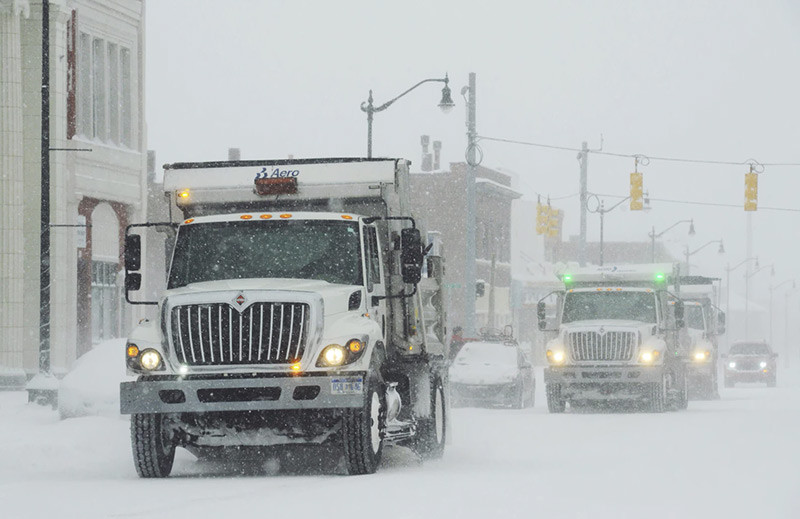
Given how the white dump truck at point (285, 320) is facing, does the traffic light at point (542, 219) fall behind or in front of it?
behind

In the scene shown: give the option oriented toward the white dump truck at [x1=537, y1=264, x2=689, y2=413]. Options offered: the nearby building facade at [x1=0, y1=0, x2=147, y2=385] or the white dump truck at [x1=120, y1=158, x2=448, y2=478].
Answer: the nearby building facade

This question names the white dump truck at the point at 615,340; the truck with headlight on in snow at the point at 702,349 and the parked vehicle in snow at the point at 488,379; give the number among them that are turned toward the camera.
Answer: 3

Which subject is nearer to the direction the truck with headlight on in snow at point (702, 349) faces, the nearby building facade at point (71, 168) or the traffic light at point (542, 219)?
the nearby building facade

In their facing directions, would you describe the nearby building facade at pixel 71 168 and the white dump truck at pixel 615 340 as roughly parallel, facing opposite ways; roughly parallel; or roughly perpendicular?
roughly perpendicular

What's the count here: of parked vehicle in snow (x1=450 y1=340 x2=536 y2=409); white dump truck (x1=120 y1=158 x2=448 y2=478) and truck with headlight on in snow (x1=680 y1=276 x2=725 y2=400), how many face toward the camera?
3

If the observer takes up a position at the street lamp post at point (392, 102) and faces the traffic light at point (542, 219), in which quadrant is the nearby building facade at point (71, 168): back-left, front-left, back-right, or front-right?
back-left

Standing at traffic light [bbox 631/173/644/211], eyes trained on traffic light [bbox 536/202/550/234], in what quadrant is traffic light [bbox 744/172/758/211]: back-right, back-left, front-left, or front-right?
back-right

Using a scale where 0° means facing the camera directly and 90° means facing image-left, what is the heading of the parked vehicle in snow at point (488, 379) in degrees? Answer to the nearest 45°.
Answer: approximately 0°

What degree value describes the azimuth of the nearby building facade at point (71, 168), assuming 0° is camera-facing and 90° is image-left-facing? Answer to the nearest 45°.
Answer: approximately 315°

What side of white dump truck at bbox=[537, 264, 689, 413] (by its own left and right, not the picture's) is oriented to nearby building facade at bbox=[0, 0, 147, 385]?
right
